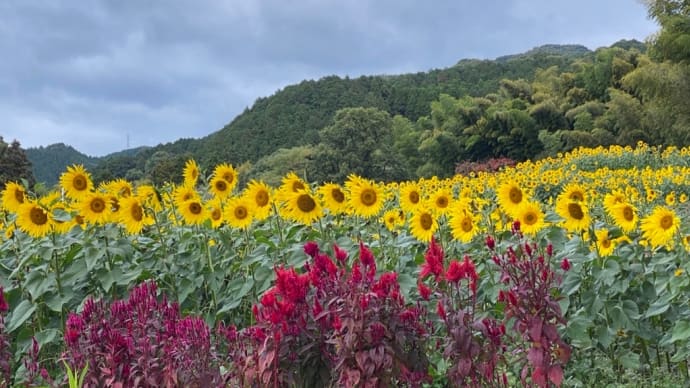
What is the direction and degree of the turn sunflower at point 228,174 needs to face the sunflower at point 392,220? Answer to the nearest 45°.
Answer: approximately 90° to its left

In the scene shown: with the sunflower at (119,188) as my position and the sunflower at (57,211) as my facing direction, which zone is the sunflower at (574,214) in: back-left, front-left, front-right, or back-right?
back-left

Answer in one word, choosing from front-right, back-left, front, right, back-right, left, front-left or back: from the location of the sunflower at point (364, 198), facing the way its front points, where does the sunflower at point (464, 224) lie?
left

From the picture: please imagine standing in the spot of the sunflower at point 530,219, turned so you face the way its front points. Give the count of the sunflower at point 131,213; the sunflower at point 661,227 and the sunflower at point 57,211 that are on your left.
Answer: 1

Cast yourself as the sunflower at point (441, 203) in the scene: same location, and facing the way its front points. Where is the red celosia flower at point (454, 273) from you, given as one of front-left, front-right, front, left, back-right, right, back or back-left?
front

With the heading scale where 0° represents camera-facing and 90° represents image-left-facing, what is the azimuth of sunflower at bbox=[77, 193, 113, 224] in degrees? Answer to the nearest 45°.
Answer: approximately 0°

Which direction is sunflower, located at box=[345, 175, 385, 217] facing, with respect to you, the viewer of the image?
facing the viewer

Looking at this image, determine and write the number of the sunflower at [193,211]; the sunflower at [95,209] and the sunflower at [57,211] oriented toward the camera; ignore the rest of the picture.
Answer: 3

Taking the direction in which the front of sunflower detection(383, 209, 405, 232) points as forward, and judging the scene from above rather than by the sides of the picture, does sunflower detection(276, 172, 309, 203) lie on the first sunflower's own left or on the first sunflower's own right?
on the first sunflower's own right

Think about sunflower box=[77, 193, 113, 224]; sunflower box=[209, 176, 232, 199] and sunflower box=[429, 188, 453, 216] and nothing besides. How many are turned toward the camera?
3

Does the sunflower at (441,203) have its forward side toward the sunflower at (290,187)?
no

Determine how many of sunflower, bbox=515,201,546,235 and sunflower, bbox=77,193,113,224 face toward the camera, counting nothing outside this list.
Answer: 2

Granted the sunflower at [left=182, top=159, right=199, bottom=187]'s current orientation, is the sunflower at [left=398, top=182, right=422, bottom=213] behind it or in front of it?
in front

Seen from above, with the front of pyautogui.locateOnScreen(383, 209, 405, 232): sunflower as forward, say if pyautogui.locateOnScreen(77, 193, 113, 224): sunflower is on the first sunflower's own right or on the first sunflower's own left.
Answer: on the first sunflower's own right

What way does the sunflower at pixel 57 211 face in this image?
toward the camera
